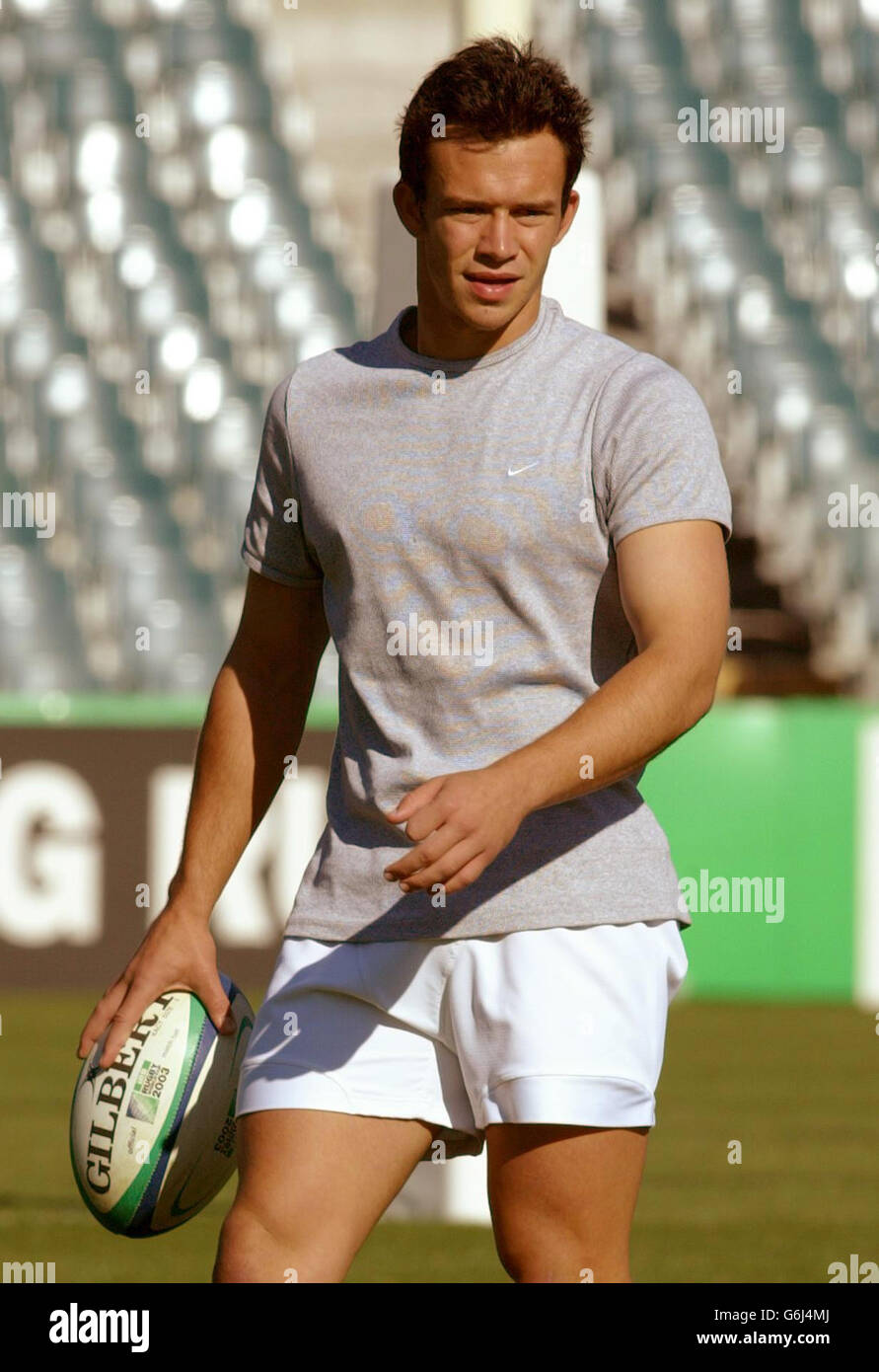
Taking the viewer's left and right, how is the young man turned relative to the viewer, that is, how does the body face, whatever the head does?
facing the viewer
